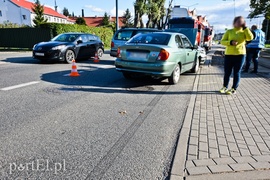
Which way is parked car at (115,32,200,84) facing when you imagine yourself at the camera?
facing away from the viewer and to the right of the viewer

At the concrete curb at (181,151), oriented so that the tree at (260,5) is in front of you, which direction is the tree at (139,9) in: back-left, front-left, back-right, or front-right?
front-left

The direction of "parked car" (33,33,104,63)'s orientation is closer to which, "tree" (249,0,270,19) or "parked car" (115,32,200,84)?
the parked car

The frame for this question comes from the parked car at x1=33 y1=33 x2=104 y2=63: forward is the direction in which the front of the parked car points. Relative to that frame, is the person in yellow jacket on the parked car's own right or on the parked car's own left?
on the parked car's own left

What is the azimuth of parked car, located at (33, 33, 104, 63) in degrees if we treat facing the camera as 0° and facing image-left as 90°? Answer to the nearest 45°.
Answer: approximately 45°

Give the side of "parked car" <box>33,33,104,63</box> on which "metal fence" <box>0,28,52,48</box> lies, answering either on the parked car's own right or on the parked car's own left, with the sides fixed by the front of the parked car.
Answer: on the parked car's own right

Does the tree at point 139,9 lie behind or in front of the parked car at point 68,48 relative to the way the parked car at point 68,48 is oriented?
behind

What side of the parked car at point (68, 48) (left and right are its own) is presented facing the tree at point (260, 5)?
back

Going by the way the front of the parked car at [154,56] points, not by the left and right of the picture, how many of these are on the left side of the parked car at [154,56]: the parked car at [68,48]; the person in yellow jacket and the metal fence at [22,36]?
2

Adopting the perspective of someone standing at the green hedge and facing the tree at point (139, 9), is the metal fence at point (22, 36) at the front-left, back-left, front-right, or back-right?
back-left

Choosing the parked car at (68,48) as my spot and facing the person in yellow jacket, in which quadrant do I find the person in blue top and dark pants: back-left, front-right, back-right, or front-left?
front-left

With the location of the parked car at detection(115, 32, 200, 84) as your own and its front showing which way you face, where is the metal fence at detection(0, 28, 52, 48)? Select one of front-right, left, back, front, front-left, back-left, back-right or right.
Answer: left

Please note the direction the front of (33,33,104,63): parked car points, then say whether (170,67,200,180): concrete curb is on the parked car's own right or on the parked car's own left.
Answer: on the parked car's own left

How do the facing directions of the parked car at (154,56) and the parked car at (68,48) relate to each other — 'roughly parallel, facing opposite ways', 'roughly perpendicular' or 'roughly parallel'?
roughly parallel, facing opposite ways

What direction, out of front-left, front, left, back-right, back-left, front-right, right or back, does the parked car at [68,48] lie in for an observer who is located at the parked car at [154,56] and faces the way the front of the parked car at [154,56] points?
left
